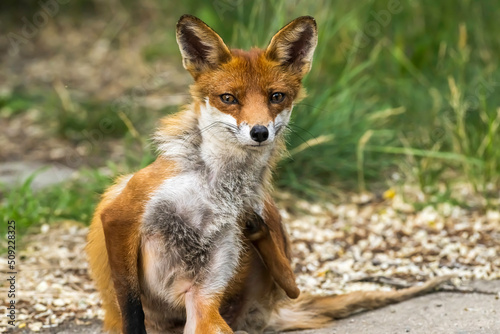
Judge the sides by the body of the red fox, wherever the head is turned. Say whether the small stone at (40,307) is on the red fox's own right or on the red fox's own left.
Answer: on the red fox's own right

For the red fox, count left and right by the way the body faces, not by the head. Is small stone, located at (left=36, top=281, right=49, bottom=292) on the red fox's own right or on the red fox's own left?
on the red fox's own right

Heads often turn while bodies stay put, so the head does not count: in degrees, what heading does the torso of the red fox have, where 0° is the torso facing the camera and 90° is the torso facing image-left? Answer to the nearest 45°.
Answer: approximately 0°
